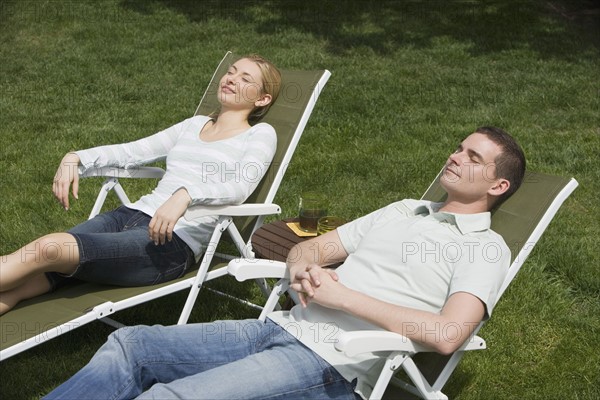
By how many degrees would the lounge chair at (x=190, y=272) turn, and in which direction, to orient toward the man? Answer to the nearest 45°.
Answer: approximately 90° to its left

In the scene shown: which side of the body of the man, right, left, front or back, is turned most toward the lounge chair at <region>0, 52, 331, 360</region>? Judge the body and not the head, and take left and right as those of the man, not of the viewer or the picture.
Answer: right

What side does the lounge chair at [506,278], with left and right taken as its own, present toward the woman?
right

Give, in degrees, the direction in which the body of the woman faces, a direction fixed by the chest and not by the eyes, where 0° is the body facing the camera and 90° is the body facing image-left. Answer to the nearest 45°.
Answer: approximately 45°

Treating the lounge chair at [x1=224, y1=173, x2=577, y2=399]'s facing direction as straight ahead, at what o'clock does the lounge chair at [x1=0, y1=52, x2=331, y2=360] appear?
the lounge chair at [x1=0, y1=52, x2=331, y2=360] is roughly at 2 o'clock from the lounge chair at [x1=224, y1=173, x2=577, y2=399].
